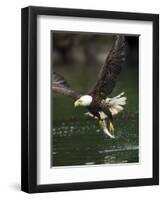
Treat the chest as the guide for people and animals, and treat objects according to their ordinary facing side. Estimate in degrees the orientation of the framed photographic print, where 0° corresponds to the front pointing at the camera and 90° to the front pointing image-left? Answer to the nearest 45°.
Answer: approximately 315°
